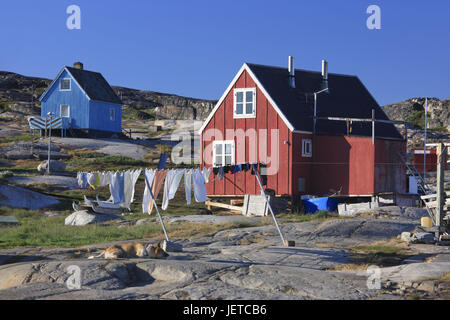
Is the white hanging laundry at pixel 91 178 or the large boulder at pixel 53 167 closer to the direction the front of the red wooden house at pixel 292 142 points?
the white hanging laundry

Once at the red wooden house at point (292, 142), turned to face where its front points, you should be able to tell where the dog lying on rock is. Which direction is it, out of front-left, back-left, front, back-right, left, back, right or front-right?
front-left

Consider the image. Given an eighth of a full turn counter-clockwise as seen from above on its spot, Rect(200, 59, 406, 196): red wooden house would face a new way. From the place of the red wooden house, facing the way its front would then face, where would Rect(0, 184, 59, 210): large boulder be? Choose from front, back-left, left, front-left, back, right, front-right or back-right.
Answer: right

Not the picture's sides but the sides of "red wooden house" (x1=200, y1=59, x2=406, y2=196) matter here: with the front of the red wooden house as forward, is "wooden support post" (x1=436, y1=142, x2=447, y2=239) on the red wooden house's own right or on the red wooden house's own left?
on the red wooden house's own left

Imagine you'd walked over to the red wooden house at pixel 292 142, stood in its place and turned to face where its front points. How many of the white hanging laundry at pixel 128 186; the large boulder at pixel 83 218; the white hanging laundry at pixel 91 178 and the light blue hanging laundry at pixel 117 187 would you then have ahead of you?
4

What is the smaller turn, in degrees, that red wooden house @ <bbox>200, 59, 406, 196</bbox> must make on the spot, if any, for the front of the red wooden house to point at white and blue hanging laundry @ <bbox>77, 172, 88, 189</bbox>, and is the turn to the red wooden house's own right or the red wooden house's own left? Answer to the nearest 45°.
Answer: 0° — it already faces it

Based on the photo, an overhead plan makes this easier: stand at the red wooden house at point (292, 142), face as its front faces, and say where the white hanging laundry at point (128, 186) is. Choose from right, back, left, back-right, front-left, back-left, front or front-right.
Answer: front

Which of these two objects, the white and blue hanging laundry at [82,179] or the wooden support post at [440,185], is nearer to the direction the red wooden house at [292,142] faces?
the white and blue hanging laundry

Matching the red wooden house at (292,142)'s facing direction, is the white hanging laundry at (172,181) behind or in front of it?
in front

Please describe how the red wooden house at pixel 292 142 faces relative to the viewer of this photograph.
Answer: facing the viewer and to the left of the viewer

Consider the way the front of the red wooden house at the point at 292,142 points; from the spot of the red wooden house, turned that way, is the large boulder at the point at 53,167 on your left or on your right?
on your right

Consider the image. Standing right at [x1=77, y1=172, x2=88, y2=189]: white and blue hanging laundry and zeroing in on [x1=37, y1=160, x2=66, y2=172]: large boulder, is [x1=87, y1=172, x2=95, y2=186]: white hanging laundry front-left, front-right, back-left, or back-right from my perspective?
back-right

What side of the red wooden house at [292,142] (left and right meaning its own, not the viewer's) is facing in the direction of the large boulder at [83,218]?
front

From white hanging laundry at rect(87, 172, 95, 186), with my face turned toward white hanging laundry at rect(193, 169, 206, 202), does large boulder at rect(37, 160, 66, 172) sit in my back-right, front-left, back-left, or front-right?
back-left
